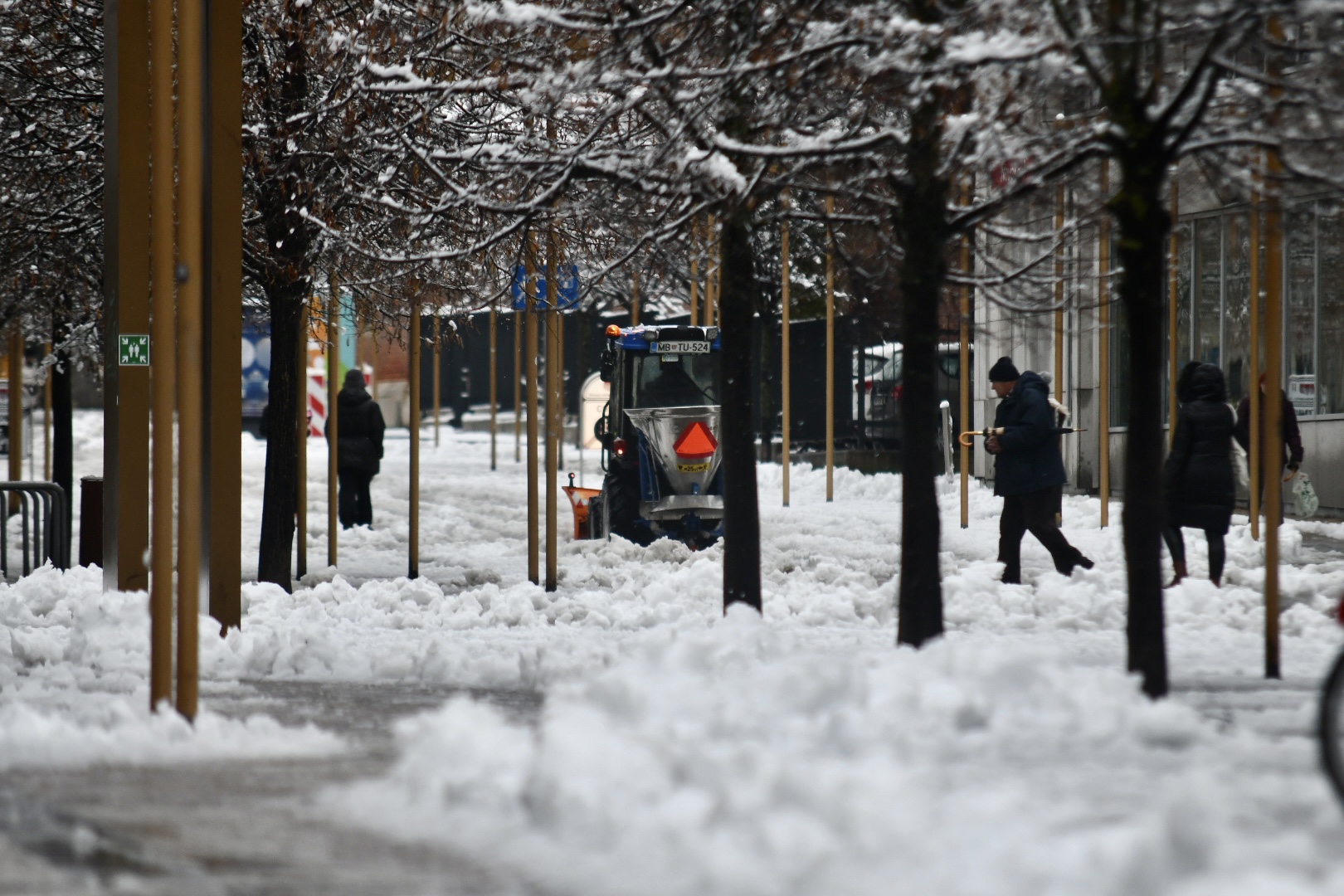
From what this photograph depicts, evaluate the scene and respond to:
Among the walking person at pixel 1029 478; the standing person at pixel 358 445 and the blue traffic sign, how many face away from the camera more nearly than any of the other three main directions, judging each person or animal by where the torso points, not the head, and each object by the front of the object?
1

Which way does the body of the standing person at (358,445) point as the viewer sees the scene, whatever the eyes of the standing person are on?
away from the camera

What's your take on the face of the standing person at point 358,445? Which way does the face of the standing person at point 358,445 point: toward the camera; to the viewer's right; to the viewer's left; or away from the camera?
away from the camera

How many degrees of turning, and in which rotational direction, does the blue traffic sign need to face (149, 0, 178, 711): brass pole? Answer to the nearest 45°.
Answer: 0° — it already faces it

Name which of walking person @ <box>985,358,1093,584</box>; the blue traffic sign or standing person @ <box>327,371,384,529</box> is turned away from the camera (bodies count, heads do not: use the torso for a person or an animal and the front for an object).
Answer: standing person @ <box>327,371,384,529</box>

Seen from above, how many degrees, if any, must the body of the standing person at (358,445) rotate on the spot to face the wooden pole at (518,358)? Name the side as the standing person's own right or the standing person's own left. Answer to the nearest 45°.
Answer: approximately 90° to the standing person's own right

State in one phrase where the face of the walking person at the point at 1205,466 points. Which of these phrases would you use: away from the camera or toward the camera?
away from the camera

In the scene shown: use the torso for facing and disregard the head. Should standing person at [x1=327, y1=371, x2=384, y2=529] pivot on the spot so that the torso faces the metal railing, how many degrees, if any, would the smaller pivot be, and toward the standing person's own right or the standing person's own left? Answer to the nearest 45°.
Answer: approximately 135° to the standing person's own left

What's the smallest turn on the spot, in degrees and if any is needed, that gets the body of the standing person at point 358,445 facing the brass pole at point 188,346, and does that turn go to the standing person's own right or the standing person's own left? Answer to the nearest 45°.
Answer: approximately 180°

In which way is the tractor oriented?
away from the camera
